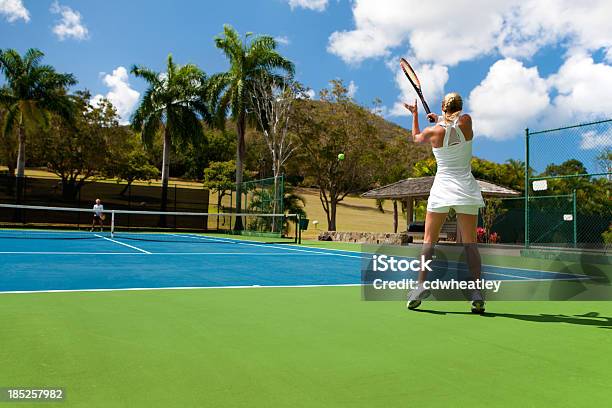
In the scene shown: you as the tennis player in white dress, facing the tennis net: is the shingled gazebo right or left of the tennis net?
right

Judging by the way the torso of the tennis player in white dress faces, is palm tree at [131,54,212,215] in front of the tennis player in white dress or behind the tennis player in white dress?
in front

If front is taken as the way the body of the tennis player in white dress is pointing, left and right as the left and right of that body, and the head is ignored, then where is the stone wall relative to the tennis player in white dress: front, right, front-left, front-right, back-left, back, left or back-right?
front

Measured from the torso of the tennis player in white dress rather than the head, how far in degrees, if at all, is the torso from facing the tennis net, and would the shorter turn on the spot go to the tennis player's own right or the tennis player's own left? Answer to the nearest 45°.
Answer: approximately 45° to the tennis player's own left

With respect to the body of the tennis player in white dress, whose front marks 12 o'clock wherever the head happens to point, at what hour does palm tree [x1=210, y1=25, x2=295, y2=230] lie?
The palm tree is roughly at 11 o'clock from the tennis player in white dress.

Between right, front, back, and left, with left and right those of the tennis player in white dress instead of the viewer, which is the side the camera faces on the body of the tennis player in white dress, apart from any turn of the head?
back

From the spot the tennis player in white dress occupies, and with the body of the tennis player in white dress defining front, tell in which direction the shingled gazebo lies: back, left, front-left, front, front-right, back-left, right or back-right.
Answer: front

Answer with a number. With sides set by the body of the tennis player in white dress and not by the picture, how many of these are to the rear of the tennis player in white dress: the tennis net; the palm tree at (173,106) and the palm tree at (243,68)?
0

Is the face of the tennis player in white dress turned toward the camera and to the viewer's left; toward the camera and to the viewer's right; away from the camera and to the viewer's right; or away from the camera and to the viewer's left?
away from the camera and to the viewer's left

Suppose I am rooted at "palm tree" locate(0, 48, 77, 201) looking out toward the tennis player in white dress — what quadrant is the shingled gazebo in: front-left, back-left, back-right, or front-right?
front-left
